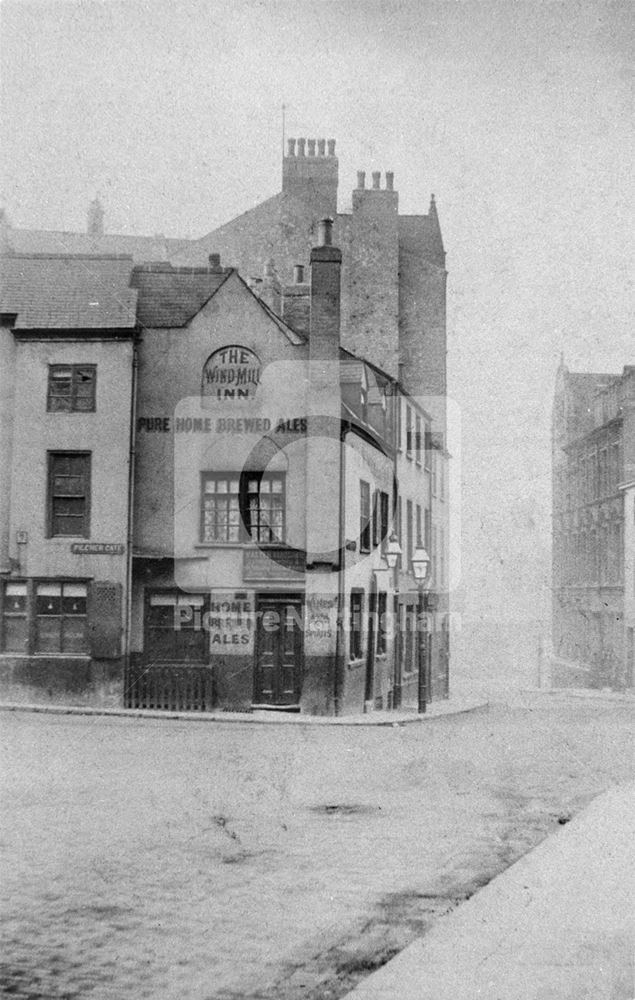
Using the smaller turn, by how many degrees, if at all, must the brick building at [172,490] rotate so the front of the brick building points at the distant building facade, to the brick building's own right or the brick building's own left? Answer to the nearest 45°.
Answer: approximately 135° to the brick building's own left

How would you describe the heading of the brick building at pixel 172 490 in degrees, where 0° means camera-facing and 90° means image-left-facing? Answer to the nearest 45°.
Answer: approximately 0°
